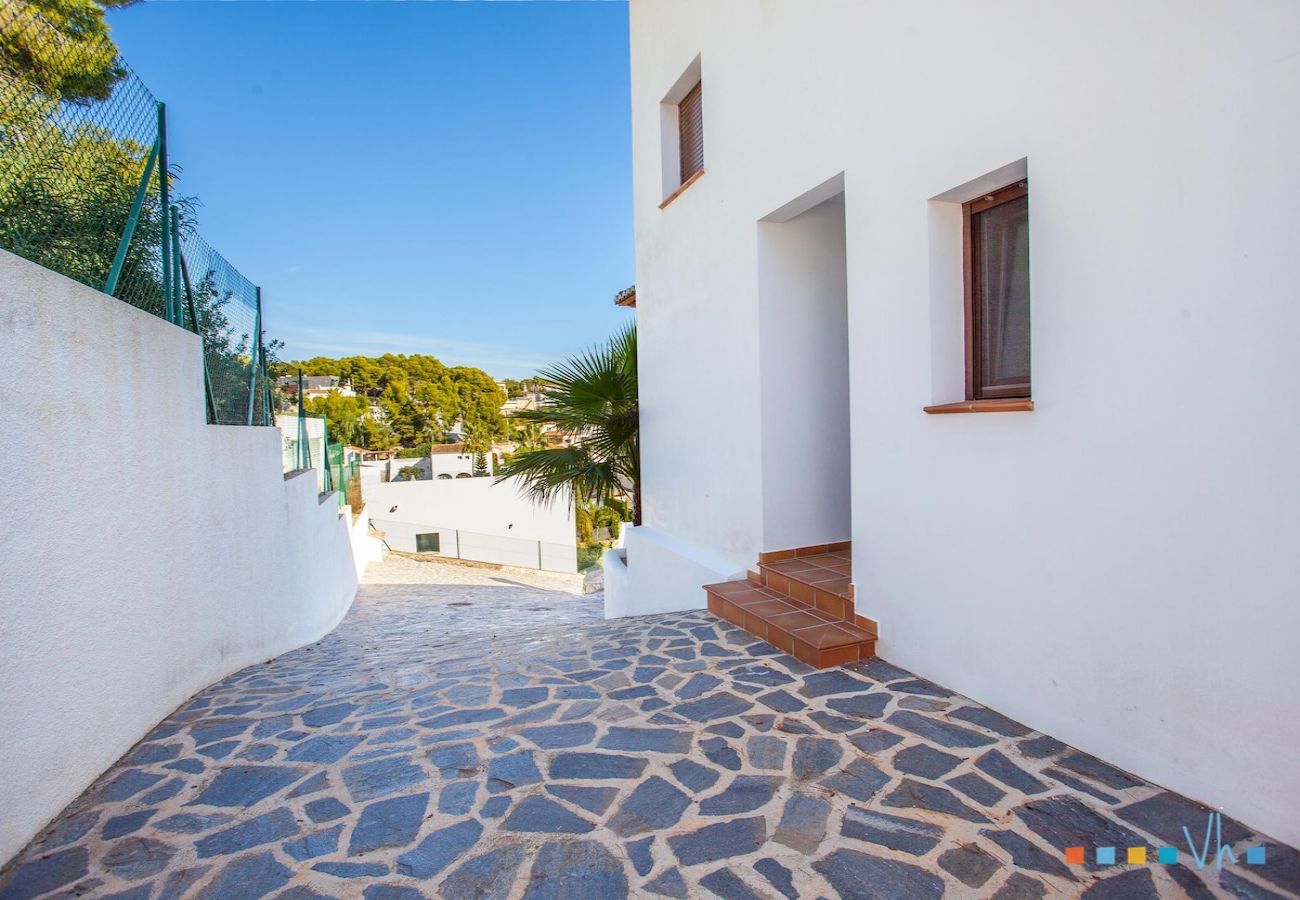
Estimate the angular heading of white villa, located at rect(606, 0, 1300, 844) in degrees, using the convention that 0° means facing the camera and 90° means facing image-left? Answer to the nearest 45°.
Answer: approximately 45°

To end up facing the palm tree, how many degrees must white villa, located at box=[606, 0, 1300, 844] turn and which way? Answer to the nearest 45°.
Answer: approximately 90° to its right

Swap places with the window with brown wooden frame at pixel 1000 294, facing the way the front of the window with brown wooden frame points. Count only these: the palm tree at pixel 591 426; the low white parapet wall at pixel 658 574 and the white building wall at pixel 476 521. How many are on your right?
3

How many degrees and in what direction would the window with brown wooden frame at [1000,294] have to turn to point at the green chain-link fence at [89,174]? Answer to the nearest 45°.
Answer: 0° — it already faces it

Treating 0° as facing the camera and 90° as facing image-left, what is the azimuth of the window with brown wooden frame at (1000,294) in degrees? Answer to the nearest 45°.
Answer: approximately 45°

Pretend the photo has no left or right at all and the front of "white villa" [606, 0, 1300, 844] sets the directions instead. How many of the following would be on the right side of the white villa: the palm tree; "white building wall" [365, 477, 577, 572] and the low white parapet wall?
3

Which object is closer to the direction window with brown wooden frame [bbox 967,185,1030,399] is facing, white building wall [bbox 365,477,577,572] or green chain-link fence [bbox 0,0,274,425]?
the green chain-link fence

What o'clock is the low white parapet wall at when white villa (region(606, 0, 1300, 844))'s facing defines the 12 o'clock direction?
The low white parapet wall is roughly at 3 o'clock from the white villa.

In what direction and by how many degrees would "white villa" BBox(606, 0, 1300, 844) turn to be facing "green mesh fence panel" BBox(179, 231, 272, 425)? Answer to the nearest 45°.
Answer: approximately 45° to its right

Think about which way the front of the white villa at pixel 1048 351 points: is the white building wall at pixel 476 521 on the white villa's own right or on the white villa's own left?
on the white villa's own right
